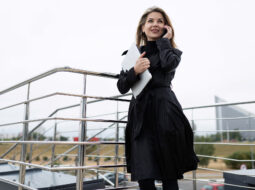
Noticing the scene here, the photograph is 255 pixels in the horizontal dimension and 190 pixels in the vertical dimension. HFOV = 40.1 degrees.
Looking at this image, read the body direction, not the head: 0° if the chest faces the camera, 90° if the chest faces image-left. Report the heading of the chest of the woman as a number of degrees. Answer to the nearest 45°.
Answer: approximately 45°
